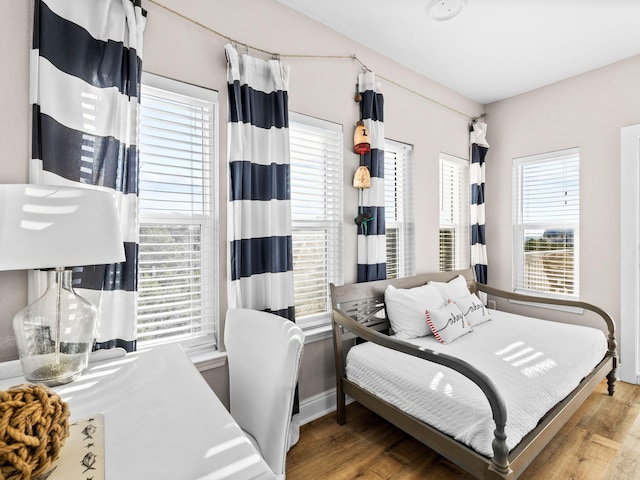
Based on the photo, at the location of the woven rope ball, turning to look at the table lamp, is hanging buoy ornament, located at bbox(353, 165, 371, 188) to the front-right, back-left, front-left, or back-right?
front-right

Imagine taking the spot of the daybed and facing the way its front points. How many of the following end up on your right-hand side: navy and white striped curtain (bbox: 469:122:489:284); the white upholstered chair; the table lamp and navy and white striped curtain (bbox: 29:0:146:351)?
3

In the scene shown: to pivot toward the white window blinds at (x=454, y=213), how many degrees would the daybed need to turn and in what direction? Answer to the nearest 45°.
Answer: approximately 135° to its left

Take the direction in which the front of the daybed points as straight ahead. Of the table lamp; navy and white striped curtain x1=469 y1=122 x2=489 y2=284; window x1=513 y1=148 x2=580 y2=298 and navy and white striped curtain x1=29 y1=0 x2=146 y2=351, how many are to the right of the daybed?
2

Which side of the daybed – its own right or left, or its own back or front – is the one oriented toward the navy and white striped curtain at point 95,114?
right

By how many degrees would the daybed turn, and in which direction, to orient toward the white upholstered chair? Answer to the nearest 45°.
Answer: approximately 90° to its right

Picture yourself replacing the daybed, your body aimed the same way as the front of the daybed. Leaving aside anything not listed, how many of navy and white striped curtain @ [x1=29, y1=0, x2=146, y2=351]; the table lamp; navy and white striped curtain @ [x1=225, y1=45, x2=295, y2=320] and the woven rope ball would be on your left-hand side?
0

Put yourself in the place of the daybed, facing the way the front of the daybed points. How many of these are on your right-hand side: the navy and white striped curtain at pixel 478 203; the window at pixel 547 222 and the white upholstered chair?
1

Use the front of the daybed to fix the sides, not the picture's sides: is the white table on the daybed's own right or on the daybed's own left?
on the daybed's own right

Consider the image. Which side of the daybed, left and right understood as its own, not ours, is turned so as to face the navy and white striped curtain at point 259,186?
right
